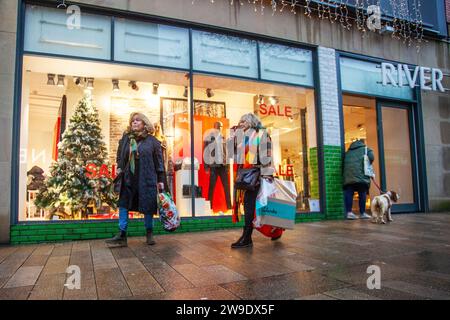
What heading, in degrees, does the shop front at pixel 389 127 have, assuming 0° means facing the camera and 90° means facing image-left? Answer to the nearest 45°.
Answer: approximately 315°

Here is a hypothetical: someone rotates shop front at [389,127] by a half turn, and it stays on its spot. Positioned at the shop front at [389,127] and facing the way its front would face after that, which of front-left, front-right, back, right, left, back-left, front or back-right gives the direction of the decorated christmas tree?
left

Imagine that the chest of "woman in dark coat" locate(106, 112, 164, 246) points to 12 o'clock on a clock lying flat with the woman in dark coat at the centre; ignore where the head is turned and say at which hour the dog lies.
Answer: The dog is roughly at 7 o'clock from the woman in dark coat.

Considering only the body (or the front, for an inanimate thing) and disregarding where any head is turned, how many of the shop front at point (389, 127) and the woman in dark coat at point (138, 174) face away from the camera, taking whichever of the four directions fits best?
0

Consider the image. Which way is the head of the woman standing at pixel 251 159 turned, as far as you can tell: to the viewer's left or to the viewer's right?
to the viewer's left

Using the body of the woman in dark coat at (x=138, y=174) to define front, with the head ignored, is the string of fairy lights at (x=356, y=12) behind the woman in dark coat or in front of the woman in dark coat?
behind

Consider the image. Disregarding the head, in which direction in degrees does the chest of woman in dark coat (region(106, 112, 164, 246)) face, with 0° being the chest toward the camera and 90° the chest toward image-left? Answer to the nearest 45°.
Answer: approximately 45°

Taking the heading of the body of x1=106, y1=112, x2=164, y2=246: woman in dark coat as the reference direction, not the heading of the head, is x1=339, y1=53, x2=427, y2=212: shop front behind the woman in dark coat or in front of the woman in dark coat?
behind

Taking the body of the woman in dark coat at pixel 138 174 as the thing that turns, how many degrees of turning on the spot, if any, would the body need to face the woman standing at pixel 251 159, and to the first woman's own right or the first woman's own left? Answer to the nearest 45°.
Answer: approximately 90° to the first woman's own left

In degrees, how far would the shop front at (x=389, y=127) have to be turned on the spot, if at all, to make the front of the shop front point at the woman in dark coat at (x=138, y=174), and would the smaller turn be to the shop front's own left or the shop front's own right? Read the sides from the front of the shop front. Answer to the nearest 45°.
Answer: approximately 90° to the shop front's own right

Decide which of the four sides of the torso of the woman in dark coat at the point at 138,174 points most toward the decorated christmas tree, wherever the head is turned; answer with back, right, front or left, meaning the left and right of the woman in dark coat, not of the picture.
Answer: right
